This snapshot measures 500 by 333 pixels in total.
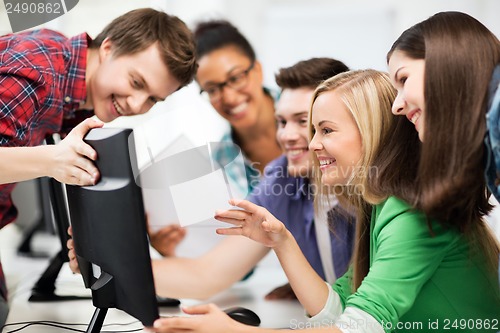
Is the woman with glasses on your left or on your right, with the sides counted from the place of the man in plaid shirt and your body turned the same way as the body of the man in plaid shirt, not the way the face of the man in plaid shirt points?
on your left

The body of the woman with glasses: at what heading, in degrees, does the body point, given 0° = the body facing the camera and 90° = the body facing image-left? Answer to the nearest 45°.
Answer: approximately 45°

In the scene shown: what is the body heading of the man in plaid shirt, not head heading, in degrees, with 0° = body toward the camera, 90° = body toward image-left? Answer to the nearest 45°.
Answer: approximately 315°

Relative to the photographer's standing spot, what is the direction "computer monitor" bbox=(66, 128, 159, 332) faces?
facing away from the viewer and to the right of the viewer

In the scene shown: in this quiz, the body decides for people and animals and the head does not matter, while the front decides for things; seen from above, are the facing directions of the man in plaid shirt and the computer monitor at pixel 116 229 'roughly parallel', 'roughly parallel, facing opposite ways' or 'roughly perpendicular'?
roughly parallel

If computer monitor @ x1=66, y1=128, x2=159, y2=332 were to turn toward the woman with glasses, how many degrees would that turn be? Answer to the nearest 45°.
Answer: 0° — it already faces them

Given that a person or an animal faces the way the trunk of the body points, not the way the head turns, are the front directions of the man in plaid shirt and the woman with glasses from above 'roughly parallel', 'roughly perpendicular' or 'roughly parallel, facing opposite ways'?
roughly perpendicular
